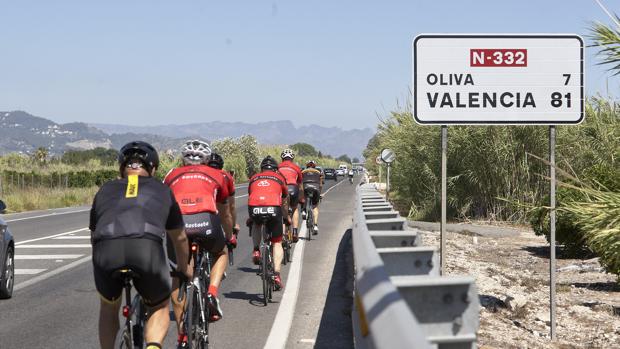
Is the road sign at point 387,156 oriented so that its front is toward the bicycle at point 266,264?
yes

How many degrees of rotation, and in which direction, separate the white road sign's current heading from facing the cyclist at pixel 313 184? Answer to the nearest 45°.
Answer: approximately 135° to its right

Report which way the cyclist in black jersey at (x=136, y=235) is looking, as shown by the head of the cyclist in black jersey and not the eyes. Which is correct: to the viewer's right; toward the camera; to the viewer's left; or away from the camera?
away from the camera

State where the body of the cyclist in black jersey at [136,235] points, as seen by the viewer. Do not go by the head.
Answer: away from the camera

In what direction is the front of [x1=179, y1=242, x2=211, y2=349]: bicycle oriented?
away from the camera

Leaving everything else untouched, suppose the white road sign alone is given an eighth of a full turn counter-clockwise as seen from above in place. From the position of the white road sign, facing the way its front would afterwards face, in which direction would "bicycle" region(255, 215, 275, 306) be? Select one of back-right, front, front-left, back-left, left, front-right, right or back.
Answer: back-right

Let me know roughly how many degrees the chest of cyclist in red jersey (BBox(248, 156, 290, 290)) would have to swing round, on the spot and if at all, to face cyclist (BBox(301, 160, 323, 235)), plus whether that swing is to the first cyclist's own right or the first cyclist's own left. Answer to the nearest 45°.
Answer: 0° — they already face them

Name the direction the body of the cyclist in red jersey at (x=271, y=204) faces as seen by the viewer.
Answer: away from the camera

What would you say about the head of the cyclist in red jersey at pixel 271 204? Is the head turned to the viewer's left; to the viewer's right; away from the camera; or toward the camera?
away from the camera

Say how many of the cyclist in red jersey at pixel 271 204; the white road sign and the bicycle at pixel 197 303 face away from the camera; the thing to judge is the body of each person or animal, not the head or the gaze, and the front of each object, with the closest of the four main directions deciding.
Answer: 2

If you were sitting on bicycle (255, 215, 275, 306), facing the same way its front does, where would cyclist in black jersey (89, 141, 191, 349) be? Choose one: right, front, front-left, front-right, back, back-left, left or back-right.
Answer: back

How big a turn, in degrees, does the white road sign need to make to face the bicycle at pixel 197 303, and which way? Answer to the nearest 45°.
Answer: approximately 45° to its right

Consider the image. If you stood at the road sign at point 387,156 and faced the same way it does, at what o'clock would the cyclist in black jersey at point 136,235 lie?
The cyclist in black jersey is roughly at 12 o'clock from the road sign.

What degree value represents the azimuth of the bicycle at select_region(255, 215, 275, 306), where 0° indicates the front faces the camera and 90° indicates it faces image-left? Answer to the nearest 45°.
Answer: approximately 180°

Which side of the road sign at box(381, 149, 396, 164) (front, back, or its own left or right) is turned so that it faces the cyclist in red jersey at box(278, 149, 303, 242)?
front

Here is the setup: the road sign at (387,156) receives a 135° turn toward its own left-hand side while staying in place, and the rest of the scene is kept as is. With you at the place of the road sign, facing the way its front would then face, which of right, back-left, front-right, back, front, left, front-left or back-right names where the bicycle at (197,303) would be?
back-right
